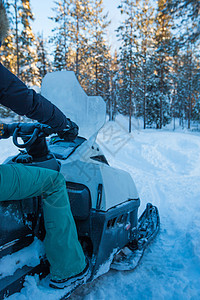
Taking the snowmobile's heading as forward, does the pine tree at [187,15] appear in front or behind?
in front

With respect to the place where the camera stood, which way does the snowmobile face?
facing away from the viewer and to the right of the viewer

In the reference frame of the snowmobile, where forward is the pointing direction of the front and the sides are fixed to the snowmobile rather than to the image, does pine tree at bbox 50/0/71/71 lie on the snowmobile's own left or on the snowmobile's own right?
on the snowmobile's own left

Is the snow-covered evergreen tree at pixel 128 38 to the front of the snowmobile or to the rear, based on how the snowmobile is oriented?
to the front

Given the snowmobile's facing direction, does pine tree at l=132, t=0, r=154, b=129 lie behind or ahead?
ahead

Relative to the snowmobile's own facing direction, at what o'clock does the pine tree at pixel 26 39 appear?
The pine tree is roughly at 10 o'clock from the snowmobile.

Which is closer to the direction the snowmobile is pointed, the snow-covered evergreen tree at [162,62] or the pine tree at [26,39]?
the snow-covered evergreen tree
